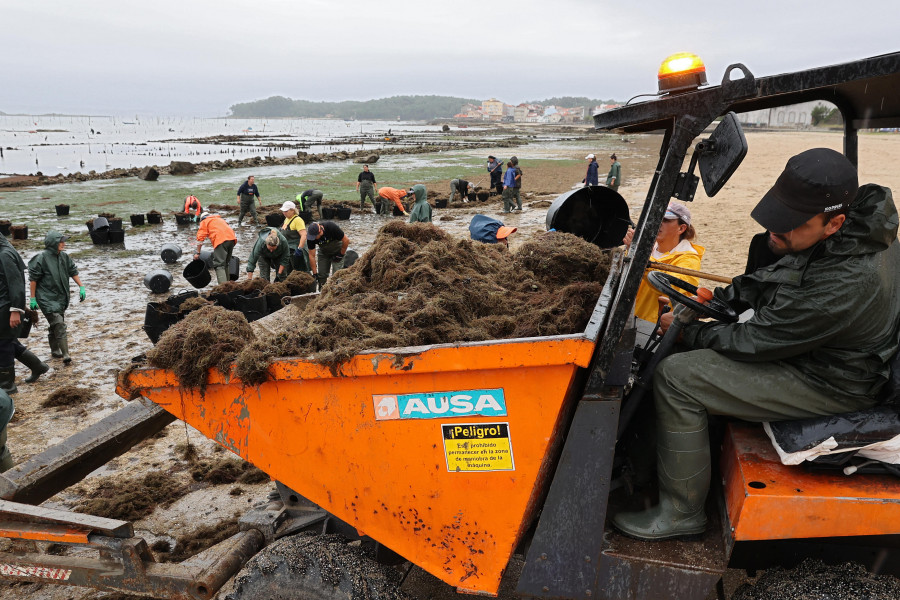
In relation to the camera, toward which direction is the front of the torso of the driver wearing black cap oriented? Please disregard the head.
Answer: to the viewer's left

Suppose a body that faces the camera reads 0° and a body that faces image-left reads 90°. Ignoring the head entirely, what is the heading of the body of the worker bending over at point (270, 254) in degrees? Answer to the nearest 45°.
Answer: approximately 0°

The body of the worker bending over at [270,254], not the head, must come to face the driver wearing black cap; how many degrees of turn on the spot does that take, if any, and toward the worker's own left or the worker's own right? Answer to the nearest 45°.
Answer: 0° — they already face them

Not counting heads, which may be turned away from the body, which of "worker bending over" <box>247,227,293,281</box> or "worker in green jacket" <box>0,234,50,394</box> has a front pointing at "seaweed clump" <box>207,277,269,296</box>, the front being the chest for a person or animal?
the worker bending over

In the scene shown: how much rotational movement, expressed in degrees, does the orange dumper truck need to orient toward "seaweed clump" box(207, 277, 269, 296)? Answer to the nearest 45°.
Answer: approximately 45° to its right

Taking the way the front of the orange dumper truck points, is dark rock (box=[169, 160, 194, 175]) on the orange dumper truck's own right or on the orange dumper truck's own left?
on the orange dumper truck's own right

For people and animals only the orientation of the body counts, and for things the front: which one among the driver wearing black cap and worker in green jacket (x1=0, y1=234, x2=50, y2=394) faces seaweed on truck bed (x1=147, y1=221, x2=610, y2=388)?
the driver wearing black cap

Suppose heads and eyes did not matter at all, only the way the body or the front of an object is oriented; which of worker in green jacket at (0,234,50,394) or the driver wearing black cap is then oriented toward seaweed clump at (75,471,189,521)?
the driver wearing black cap

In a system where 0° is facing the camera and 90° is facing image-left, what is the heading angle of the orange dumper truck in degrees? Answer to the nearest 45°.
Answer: approximately 90°

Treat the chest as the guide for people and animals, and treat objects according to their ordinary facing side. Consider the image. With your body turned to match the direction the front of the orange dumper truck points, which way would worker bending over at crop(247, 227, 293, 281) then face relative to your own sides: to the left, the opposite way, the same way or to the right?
to the left
